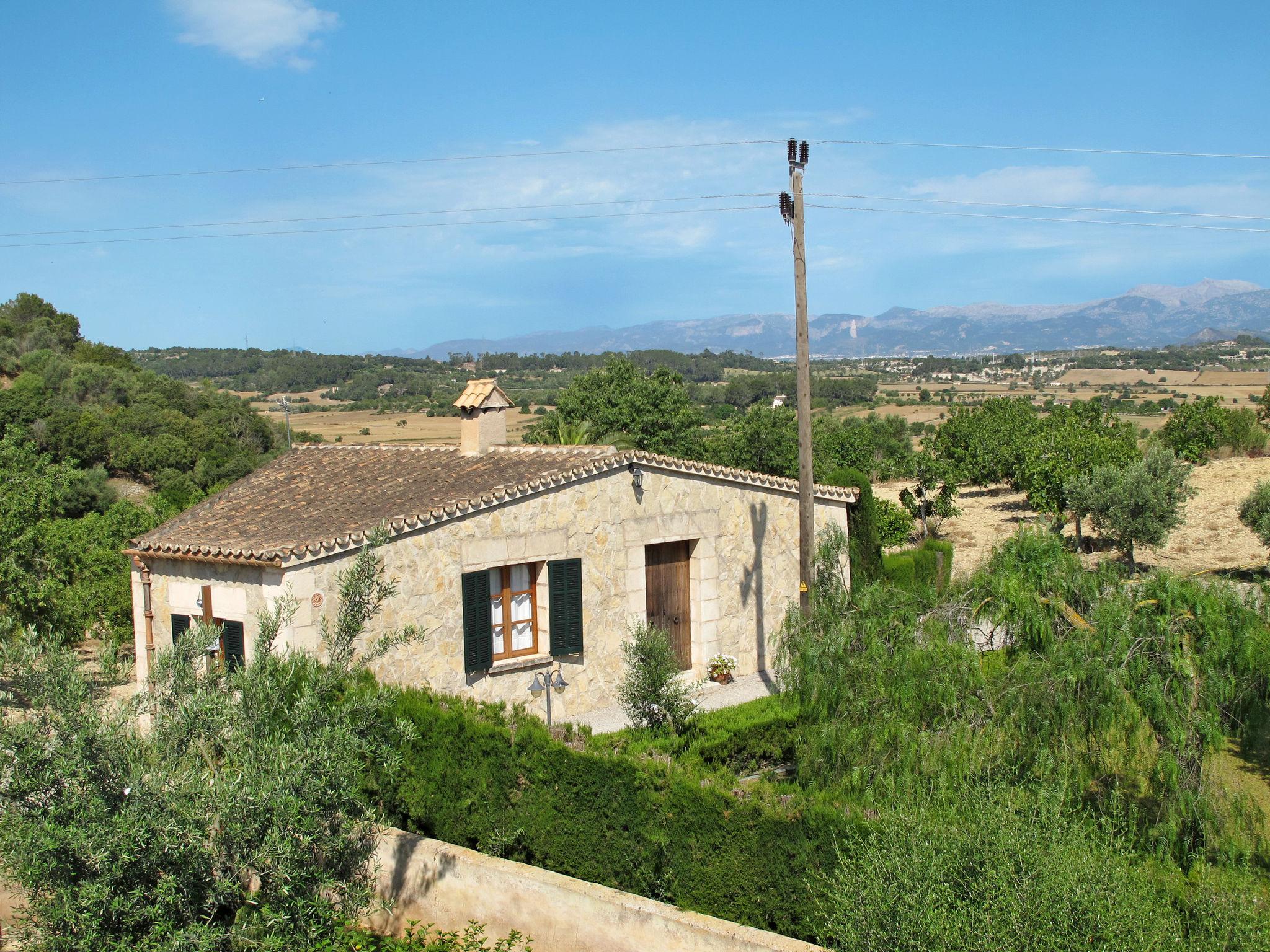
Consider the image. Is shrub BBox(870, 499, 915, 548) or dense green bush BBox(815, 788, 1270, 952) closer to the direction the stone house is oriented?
the dense green bush

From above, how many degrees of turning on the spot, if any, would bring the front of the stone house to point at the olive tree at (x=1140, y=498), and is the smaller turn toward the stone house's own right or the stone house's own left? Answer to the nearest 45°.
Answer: approximately 90° to the stone house's own left

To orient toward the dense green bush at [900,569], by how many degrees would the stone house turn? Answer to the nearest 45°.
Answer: approximately 90° to its left

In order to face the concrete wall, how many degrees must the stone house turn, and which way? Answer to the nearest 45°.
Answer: approximately 45° to its right

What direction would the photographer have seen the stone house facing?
facing the viewer and to the right of the viewer

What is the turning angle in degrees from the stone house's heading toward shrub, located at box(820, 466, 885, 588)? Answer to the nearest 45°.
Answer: approximately 90° to its left

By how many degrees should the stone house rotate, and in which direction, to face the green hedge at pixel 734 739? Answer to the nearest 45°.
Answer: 0° — it already faces it

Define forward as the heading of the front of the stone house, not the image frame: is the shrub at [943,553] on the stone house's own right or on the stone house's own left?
on the stone house's own left

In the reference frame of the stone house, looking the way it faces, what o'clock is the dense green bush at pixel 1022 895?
The dense green bush is roughly at 1 o'clock from the stone house.

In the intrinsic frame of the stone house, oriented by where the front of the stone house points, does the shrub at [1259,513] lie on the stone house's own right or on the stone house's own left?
on the stone house's own left

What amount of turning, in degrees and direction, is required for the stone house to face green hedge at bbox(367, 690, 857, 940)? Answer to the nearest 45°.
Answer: approximately 45° to its right

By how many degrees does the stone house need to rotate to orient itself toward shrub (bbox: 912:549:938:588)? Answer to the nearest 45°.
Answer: approximately 90° to its left

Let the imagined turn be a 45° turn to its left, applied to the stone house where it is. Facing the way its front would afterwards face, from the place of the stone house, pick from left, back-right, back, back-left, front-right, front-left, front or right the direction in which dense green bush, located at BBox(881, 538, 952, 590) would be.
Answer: front-left

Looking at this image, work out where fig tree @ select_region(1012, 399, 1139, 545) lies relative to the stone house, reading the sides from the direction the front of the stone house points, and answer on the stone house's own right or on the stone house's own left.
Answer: on the stone house's own left

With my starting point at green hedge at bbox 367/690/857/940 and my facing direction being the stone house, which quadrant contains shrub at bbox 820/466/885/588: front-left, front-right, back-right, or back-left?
front-right
